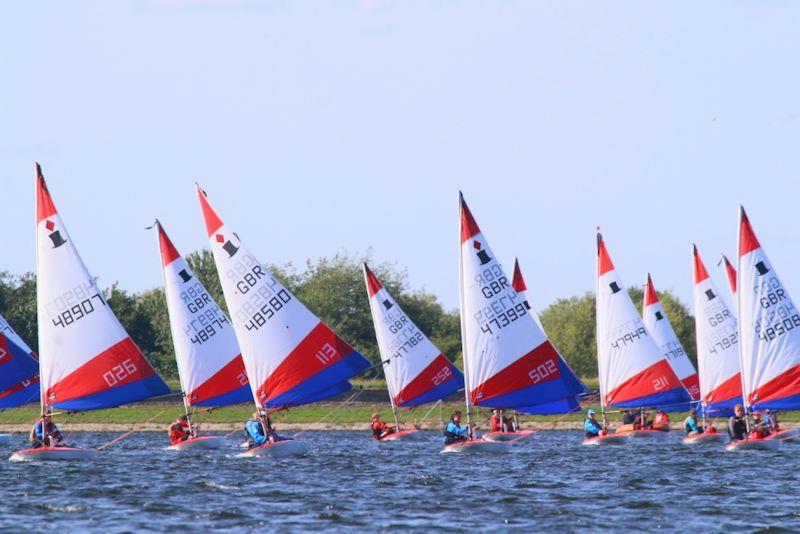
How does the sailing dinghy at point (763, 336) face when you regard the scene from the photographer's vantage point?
facing the viewer and to the left of the viewer

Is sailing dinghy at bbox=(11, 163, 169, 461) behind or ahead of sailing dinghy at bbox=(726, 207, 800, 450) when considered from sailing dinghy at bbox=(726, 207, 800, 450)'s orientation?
ahead

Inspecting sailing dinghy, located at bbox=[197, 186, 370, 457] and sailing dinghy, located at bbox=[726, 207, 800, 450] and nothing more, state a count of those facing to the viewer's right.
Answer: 0

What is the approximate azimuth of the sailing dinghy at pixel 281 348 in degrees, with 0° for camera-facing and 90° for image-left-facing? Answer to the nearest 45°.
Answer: approximately 45°

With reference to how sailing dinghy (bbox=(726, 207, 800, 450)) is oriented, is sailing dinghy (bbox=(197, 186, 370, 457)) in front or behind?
in front

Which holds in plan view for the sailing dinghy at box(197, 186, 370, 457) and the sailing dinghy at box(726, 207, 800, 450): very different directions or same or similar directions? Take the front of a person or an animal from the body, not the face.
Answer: same or similar directions

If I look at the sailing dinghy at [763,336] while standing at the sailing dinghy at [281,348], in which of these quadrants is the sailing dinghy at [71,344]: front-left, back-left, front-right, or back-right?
back-right

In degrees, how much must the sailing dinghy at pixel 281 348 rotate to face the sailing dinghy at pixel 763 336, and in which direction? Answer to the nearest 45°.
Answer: approximately 135° to its left
